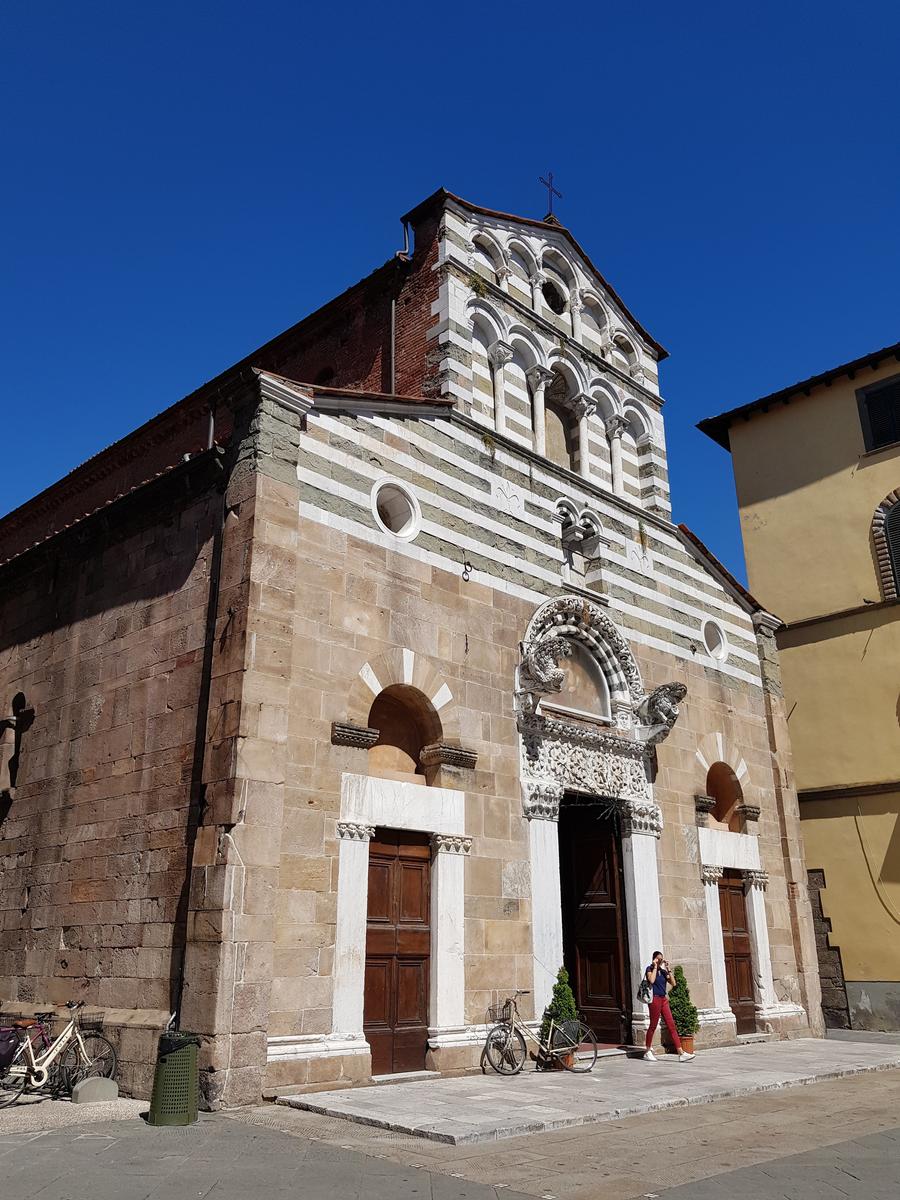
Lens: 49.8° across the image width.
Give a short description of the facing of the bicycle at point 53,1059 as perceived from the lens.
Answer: facing away from the viewer and to the right of the viewer

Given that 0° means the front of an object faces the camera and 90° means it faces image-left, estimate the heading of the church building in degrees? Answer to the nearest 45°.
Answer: approximately 315°
